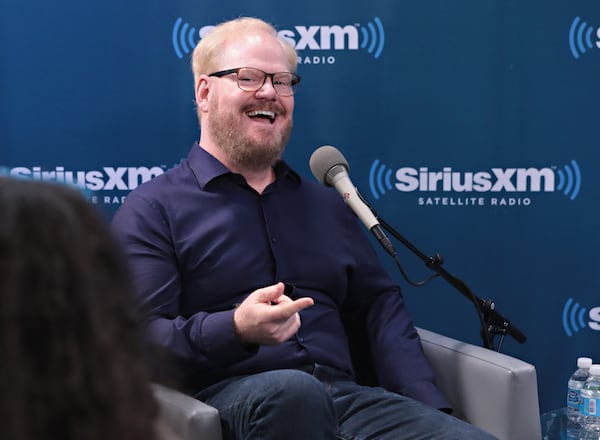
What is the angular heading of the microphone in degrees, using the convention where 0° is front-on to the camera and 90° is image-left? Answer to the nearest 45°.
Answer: approximately 90°

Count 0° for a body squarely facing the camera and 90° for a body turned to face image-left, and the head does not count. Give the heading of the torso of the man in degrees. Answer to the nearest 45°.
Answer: approximately 315°

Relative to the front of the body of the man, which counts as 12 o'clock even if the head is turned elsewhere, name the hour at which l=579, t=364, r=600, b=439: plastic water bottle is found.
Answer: The plastic water bottle is roughly at 10 o'clock from the man.

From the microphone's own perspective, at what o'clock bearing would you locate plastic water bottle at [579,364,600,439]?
The plastic water bottle is roughly at 5 o'clock from the microphone.

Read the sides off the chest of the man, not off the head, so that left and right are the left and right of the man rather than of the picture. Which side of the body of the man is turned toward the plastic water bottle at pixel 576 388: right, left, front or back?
left
